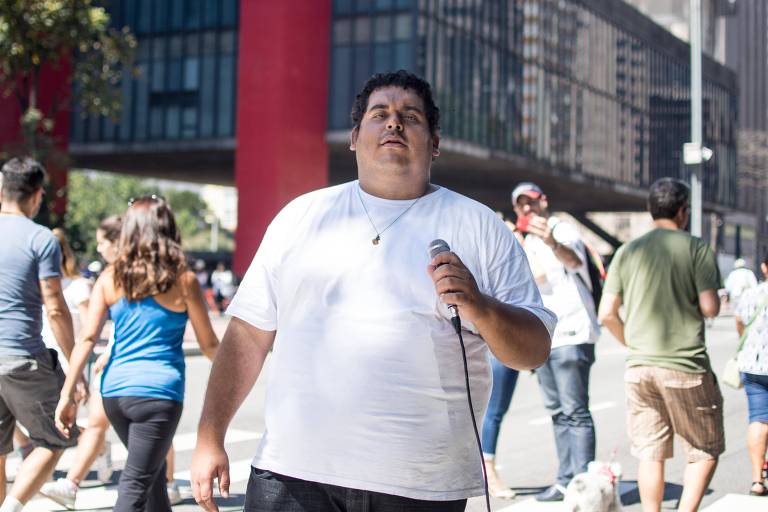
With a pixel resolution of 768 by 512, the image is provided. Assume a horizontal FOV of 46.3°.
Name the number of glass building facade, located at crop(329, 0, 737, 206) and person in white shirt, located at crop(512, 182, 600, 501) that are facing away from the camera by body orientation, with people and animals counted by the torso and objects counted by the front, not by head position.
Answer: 0

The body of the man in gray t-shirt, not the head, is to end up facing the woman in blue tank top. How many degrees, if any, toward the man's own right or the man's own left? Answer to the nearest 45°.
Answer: approximately 90° to the man's own right

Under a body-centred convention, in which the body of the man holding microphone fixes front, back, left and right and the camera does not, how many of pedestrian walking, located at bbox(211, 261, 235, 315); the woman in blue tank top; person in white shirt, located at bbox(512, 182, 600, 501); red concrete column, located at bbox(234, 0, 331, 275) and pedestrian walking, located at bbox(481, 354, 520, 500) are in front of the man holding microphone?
0

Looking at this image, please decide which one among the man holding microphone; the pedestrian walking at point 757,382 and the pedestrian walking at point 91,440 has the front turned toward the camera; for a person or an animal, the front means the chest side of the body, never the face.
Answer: the man holding microphone

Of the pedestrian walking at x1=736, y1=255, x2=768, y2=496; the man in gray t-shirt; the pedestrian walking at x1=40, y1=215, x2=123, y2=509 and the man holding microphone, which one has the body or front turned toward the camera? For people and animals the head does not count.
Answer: the man holding microphone

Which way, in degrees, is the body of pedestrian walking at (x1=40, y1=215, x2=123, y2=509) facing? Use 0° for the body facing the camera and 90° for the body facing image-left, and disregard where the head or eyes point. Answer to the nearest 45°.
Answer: approximately 90°

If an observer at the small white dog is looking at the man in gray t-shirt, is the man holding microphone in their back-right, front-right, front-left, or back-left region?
front-left

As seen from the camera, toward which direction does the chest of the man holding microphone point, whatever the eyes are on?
toward the camera

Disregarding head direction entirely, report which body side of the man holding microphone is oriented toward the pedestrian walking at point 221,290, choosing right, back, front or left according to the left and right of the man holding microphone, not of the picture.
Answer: back

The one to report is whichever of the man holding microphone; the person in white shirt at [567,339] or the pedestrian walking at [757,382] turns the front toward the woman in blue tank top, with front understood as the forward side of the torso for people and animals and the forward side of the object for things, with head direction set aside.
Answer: the person in white shirt
